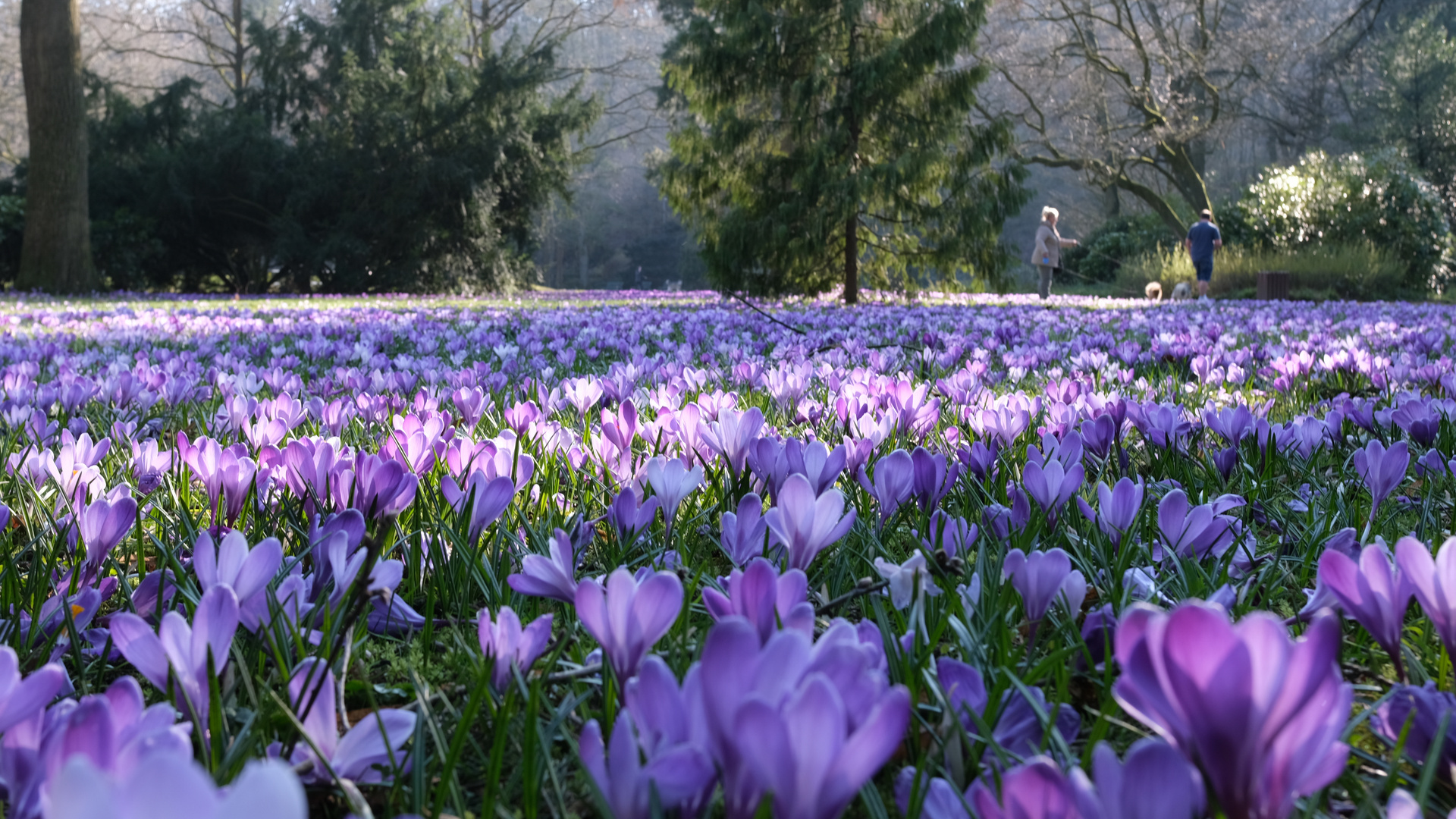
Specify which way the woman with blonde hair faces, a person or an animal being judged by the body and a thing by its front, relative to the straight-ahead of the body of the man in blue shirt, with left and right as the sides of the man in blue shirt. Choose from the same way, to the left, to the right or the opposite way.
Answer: to the right

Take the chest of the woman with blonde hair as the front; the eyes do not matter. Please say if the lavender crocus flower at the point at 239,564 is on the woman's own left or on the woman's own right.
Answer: on the woman's own right

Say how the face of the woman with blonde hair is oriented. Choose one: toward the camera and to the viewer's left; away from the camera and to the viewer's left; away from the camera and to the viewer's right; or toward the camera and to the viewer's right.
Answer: toward the camera and to the viewer's right

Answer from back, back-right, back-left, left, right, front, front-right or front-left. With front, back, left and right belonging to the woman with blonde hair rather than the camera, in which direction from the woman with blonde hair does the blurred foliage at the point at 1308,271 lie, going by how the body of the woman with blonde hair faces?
front-left

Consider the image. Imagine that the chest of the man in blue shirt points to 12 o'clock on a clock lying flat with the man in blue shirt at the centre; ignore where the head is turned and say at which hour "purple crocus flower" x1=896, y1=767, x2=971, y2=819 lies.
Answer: The purple crocus flower is roughly at 6 o'clock from the man in blue shirt.

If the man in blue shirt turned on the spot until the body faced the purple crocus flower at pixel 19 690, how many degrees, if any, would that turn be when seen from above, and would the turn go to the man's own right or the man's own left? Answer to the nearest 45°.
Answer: approximately 180°

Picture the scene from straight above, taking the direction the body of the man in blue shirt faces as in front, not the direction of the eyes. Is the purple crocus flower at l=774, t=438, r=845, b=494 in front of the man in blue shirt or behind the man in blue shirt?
behind

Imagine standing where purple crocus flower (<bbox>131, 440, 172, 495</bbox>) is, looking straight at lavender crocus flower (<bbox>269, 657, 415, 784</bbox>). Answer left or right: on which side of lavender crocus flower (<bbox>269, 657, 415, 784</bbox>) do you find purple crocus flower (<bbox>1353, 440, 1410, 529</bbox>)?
left

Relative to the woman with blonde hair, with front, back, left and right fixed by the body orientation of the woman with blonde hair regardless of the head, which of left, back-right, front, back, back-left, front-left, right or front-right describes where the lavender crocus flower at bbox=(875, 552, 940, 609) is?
right

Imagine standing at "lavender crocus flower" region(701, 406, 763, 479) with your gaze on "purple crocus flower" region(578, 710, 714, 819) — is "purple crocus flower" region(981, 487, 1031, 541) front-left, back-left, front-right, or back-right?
front-left

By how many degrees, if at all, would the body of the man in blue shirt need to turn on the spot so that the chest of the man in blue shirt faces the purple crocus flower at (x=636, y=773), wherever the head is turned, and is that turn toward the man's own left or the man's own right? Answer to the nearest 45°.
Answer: approximately 180°

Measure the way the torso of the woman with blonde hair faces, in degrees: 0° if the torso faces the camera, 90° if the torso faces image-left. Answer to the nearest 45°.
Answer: approximately 270°

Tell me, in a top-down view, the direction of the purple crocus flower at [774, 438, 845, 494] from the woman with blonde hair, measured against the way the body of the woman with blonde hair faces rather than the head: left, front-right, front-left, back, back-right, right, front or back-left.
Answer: right

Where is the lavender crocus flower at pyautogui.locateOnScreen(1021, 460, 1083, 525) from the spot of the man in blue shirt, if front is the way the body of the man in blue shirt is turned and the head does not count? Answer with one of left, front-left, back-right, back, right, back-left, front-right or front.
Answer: back

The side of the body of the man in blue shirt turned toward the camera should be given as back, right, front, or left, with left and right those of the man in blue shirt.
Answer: back

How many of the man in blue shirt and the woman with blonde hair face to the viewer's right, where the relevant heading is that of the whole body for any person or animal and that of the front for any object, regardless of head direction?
1

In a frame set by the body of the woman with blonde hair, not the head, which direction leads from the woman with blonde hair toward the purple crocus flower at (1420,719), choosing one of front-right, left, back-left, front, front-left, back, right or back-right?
right
